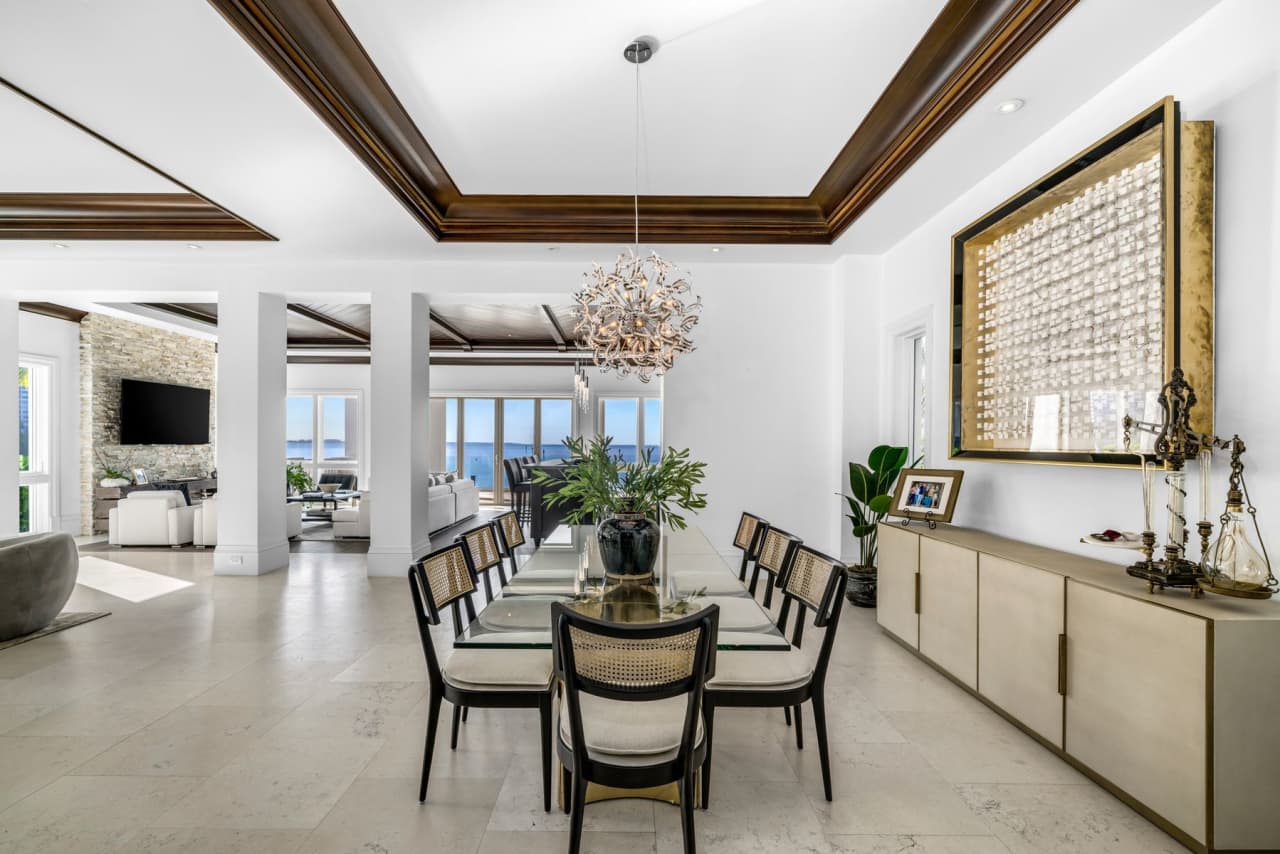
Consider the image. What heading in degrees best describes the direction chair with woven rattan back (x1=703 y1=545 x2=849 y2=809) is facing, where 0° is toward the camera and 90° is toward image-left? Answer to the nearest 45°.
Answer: approximately 90°

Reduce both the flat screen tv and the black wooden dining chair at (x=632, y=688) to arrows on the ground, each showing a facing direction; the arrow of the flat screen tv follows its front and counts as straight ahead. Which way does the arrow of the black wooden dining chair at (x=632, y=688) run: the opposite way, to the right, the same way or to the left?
to the left

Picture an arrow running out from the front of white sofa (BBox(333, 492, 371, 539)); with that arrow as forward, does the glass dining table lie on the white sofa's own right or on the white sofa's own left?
on the white sofa's own left

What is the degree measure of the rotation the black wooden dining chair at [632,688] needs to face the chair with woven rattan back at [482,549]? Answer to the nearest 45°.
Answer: approximately 45° to its left

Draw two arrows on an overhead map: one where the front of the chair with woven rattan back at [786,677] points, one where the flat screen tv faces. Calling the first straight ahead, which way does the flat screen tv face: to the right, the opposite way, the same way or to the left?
the opposite way

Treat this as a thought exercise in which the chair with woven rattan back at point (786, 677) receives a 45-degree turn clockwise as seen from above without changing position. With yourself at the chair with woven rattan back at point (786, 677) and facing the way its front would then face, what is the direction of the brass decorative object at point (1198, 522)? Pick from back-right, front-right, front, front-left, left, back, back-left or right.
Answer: back-right

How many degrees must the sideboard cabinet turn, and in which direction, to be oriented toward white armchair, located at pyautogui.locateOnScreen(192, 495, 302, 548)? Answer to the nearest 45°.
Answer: approximately 45° to its right

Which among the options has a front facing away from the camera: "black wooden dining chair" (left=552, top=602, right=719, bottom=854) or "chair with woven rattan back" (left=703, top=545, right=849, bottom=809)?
the black wooden dining chair

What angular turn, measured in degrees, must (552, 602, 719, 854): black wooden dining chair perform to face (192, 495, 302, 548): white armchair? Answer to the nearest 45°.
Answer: approximately 45° to its left

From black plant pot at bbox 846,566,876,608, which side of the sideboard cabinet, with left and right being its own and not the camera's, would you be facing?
right

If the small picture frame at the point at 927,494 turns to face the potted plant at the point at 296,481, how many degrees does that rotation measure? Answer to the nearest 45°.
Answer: approximately 45° to its right
